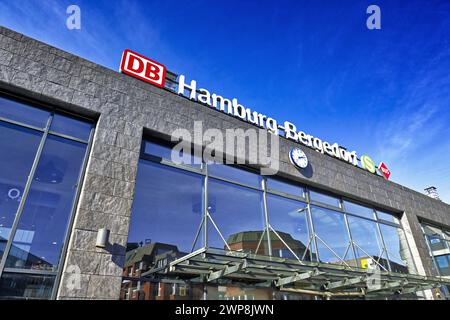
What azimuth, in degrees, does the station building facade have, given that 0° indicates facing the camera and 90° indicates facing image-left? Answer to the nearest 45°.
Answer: approximately 315°
